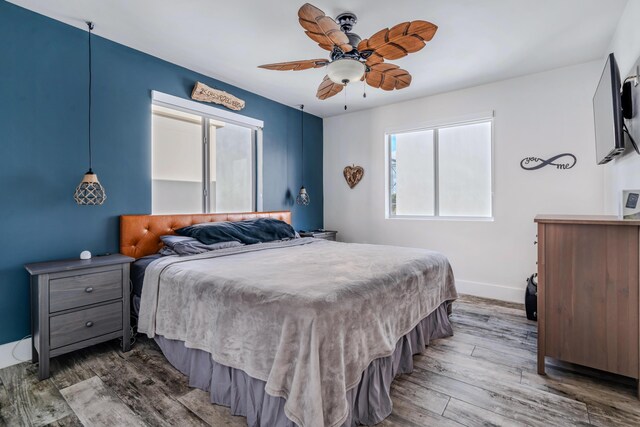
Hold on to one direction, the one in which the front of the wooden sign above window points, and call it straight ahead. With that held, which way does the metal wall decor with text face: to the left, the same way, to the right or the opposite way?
to the right

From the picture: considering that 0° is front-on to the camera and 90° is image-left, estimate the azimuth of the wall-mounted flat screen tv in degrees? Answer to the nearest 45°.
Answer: approximately 90°

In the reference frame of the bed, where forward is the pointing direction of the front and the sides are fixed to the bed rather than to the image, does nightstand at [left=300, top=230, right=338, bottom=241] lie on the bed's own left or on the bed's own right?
on the bed's own left

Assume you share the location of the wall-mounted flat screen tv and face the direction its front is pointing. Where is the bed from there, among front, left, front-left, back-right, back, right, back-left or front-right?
front-left

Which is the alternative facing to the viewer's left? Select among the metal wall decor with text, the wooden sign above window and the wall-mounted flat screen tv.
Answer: the wall-mounted flat screen tv

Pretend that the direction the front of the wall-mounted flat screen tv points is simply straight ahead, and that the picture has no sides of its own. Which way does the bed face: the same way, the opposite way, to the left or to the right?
the opposite way

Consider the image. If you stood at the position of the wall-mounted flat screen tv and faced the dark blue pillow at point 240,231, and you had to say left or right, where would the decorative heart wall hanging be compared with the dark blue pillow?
right

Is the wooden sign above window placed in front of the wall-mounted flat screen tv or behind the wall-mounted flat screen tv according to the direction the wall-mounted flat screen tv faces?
in front

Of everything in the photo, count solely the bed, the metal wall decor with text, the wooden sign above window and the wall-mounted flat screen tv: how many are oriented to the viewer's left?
1

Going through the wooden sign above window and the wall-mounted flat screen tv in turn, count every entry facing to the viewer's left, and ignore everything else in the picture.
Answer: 1

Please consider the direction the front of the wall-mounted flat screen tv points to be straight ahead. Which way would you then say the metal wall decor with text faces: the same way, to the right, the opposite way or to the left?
to the left

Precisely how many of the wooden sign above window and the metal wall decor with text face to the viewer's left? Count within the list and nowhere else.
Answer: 0

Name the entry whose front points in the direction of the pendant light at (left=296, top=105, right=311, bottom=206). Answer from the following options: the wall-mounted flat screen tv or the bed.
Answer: the wall-mounted flat screen tv

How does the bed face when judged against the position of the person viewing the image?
facing the viewer and to the right of the viewer

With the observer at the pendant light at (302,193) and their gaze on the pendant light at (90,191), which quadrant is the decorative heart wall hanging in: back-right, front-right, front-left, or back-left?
back-left

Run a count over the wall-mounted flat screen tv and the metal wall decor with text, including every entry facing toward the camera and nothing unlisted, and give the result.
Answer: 1
